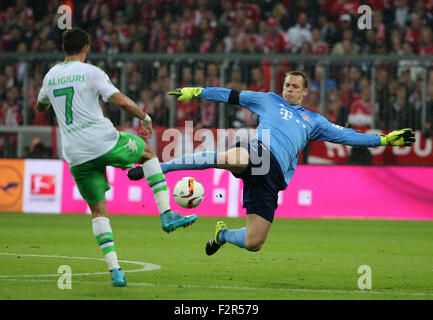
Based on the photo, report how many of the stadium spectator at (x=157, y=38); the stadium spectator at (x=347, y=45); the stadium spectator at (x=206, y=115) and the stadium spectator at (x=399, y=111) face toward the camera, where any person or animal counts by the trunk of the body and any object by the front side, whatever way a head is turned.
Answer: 4

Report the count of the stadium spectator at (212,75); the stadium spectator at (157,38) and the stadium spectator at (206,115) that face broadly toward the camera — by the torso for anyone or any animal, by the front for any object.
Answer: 3

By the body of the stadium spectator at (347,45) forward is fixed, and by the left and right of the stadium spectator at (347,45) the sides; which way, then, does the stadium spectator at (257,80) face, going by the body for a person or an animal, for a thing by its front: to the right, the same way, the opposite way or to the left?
the same way

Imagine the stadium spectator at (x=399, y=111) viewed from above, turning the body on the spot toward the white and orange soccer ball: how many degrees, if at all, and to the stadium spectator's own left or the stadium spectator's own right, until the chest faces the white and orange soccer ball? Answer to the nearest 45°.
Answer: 0° — they already face it

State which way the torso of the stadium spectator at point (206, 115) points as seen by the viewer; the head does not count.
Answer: toward the camera

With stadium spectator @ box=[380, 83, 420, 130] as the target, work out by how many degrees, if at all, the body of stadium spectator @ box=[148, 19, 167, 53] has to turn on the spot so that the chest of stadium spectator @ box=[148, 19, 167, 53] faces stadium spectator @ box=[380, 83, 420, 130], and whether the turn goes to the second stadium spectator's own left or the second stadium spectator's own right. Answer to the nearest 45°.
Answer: approximately 45° to the second stadium spectator's own left

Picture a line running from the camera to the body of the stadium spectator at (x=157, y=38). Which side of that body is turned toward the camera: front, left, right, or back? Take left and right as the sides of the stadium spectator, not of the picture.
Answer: front

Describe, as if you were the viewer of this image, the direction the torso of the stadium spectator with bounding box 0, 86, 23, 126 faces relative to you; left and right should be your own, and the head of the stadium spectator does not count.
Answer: facing the viewer

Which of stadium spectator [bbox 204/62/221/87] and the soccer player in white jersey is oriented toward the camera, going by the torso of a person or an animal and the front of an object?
the stadium spectator

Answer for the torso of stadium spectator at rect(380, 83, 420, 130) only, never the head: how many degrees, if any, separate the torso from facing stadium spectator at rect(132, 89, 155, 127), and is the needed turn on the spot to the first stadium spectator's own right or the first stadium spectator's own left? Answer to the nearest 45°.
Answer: approximately 90° to the first stadium spectator's own right

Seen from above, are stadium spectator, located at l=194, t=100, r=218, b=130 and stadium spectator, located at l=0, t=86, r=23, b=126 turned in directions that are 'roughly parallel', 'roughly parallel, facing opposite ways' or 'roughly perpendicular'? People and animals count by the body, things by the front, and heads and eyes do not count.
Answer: roughly parallel

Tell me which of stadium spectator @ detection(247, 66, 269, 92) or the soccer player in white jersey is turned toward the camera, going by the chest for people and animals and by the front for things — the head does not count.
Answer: the stadium spectator

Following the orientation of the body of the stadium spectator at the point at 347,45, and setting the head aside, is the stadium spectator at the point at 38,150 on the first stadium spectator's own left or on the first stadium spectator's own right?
on the first stadium spectator's own right

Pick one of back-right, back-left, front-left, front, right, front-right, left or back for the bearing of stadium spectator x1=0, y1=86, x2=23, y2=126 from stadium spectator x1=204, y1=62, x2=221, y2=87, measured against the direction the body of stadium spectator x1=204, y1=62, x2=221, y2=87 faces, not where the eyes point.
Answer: right

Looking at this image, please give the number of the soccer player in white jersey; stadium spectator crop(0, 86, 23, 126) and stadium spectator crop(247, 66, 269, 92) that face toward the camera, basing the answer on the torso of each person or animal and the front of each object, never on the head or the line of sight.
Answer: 2

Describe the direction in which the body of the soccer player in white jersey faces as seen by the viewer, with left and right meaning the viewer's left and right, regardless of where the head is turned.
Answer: facing away from the viewer and to the right of the viewer

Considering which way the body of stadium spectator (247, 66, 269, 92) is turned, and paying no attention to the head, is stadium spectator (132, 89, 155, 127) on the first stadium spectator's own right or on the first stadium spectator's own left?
on the first stadium spectator's own right

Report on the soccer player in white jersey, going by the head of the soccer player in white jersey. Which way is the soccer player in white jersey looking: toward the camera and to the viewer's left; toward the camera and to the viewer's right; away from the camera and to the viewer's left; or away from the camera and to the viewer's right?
away from the camera and to the viewer's right

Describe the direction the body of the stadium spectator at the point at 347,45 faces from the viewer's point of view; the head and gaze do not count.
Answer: toward the camera

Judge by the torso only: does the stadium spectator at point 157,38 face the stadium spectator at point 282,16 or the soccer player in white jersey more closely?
the soccer player in white jersey
